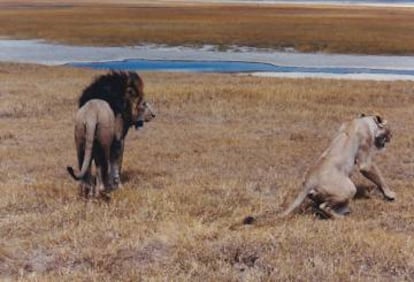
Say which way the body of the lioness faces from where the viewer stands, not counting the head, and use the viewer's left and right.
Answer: facing away from the viewer and to the right of the viewer

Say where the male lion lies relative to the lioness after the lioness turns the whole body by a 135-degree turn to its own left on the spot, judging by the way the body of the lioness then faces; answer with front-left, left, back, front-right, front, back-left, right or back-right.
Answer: front
